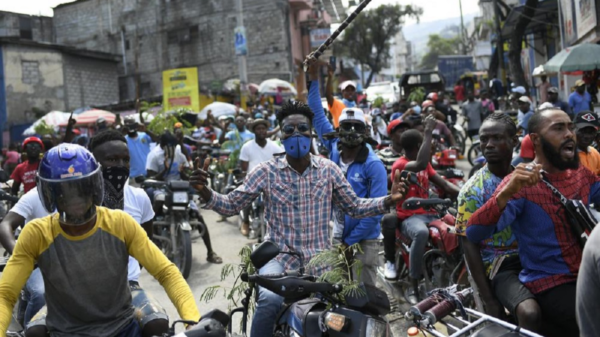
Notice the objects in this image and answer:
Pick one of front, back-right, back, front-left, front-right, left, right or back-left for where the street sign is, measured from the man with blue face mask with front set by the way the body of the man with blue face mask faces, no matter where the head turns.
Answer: back

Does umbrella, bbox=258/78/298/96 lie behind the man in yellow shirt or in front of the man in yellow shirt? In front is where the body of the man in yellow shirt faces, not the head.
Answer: behind

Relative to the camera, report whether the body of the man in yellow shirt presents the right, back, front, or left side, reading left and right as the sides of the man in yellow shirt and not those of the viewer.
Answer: front

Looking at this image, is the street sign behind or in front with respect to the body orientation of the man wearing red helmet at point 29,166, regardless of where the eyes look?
behind

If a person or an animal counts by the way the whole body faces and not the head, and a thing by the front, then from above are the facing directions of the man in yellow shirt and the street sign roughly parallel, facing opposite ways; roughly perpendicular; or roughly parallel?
roughly parallel

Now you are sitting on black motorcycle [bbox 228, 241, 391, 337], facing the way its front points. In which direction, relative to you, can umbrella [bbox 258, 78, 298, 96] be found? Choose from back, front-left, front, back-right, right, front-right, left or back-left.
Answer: back-left

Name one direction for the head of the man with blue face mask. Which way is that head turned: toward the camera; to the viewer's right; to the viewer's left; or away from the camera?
toward the camera

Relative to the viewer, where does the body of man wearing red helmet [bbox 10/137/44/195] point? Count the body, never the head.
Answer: toward the camera

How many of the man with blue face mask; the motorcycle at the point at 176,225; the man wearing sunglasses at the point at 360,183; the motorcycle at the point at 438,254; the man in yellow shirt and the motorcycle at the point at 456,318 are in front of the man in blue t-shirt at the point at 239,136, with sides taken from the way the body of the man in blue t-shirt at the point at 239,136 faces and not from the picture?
6

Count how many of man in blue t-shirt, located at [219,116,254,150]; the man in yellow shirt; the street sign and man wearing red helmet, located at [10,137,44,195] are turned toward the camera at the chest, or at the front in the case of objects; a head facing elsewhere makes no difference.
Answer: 4

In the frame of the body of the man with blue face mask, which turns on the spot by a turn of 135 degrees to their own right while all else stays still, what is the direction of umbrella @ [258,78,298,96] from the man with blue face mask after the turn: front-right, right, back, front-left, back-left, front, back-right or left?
front-right

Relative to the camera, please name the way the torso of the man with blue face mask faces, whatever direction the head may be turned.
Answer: toward the camera

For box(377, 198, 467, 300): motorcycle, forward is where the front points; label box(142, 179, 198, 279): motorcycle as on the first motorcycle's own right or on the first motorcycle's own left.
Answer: on the first motorcycle's own right

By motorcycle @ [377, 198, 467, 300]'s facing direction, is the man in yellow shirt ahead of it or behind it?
ahead

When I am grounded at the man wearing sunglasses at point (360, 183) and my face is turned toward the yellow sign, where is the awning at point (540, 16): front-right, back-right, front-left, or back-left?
front-right
